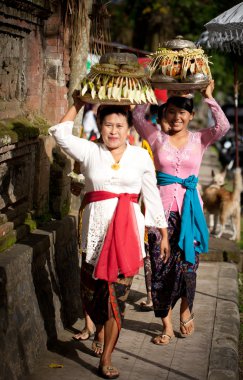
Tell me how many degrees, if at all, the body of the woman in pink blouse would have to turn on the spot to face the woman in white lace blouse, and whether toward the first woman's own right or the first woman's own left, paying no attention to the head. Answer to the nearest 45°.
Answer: approximately 45° to the first woman's own right

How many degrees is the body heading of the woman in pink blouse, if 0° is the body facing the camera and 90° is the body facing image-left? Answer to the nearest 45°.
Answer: approximately 0°

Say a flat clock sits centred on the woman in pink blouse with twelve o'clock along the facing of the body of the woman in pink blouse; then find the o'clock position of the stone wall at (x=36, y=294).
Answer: The stone wall is roughly at 2 o'clock from the woman in pink blouse.

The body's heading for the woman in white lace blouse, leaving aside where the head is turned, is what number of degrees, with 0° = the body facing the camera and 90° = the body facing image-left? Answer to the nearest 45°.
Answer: approximately 0°

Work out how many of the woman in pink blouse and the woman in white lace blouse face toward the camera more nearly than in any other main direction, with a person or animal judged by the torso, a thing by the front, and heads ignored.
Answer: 2
